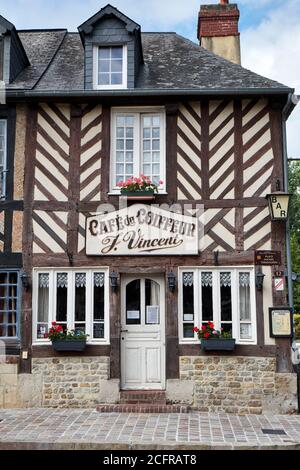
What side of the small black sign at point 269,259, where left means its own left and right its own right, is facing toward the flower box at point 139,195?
right

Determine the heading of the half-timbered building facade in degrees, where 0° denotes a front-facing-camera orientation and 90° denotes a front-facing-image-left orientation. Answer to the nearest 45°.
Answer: approximately 0°

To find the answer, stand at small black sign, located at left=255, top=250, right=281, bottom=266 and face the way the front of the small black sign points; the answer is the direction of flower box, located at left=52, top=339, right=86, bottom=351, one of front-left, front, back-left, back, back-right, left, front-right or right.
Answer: right
